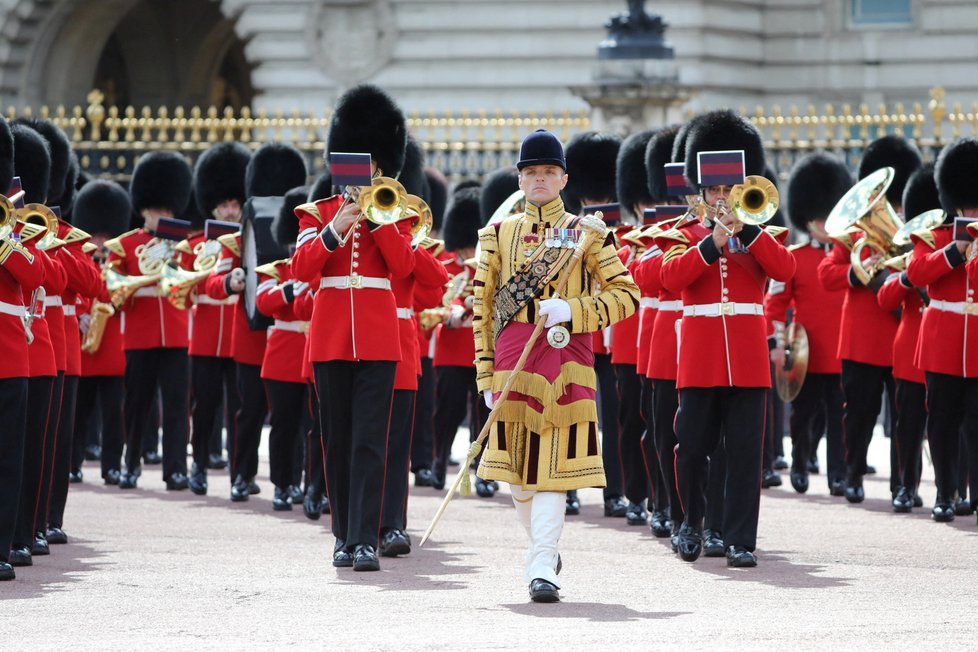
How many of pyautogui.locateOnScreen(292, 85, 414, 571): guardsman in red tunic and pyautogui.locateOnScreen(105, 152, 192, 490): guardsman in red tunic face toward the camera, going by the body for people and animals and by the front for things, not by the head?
2

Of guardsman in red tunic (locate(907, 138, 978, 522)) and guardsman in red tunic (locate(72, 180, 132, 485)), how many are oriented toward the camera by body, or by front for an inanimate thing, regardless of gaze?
2

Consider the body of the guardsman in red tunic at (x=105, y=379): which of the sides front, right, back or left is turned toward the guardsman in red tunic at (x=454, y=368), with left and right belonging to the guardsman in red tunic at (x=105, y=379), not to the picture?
left

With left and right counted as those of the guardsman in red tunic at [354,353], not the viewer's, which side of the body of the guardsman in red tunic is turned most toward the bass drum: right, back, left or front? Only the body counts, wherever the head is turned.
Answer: back

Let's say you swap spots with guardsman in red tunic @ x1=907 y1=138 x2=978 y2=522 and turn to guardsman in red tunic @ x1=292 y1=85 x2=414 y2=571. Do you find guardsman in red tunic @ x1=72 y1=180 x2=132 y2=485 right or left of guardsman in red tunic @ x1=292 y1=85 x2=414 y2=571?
right
